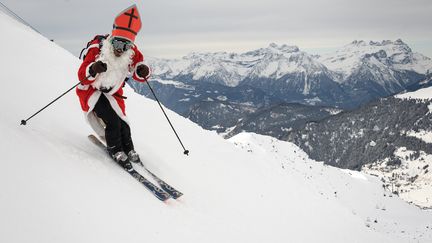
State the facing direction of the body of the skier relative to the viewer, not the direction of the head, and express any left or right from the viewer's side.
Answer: facing the viewer and to the right of the viewer
